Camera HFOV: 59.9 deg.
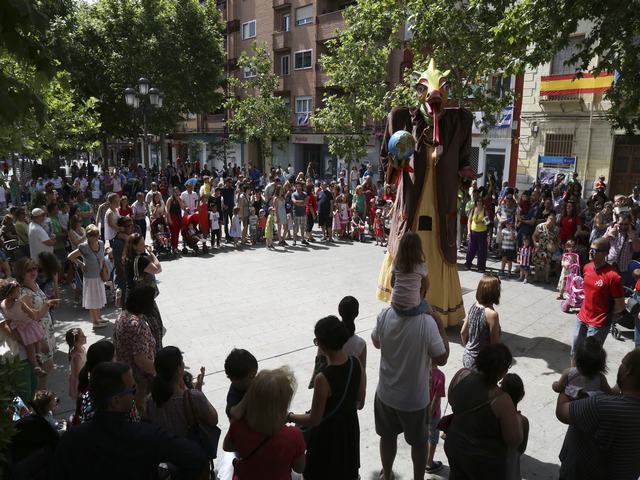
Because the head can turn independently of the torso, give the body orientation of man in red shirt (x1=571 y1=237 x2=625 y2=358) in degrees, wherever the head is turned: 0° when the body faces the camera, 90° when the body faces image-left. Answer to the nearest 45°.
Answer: approximately 45°

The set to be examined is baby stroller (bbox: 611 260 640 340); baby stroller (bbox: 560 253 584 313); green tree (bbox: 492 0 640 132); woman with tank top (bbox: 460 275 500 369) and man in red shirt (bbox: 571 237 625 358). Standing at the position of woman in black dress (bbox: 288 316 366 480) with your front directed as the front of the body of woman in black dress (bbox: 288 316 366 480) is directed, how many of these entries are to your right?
5

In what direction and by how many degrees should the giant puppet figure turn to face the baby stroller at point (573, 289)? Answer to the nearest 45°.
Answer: approximately 135° to its left

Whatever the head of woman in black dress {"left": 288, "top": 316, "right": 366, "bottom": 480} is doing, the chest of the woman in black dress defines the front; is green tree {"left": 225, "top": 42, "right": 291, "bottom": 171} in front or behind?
in front

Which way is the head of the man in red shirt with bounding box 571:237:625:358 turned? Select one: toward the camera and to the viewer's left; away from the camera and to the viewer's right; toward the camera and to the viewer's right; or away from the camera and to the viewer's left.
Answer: toward the camera and to the viewer's left

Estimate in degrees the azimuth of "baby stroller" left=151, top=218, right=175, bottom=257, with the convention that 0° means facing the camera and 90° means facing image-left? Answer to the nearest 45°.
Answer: approximately 315°

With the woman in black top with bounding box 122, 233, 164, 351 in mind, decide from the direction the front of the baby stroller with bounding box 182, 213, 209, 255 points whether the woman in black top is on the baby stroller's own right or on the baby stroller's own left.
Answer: on the baby stroller's own right

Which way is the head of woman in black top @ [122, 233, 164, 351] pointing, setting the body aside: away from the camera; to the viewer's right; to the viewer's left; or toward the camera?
to the viewer's right

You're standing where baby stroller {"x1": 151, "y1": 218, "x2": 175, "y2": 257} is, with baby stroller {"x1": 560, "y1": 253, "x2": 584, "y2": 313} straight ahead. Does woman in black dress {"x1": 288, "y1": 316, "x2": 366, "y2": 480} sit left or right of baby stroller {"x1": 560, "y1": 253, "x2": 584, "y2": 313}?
right

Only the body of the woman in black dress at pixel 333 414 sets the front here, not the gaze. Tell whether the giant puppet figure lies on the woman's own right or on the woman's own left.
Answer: on the woman's own right

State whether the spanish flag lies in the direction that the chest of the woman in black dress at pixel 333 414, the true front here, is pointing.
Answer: no

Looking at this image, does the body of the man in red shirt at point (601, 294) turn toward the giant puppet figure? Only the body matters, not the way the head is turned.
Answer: no

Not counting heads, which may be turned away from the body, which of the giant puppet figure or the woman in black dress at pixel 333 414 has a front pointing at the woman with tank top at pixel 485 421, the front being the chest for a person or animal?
the giant puppet figure

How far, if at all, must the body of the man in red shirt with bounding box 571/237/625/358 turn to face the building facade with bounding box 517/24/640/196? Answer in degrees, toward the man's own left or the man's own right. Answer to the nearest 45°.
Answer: approximately 135° to the man's own right

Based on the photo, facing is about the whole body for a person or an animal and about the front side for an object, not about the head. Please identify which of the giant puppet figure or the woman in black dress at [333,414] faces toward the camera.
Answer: the giant puppet figure

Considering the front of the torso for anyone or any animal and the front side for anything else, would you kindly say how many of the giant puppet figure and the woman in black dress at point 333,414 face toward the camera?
1

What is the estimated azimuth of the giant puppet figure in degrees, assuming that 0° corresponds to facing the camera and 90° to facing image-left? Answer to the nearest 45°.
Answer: approximately 0°
